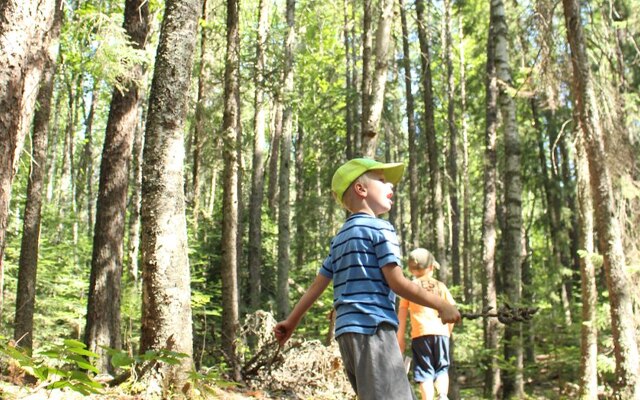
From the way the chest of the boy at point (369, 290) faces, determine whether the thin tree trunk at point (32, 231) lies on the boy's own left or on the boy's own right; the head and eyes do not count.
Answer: on the boy's own left

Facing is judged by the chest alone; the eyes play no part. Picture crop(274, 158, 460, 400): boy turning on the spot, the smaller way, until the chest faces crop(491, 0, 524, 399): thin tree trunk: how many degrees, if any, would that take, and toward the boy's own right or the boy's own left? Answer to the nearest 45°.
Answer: approximately 45° to the boy's own left

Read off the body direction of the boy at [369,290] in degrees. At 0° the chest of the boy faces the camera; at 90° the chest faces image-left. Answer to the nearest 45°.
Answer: approximately 225°

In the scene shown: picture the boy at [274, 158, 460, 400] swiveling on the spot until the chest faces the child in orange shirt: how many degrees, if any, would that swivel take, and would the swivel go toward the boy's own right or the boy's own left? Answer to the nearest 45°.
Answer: approximately 45° to the boy's own left

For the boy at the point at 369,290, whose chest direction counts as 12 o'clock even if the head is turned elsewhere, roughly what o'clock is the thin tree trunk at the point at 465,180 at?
The thin tree trunk is roughly at 11 o'clock from the boy.

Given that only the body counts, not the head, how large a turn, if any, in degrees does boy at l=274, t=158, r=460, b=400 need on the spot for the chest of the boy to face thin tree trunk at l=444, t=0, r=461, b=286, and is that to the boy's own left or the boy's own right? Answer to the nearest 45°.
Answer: approximately 45° to the boy's own left

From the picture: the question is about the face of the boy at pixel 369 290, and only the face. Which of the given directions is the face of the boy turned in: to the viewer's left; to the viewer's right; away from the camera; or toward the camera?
to the viewer's right

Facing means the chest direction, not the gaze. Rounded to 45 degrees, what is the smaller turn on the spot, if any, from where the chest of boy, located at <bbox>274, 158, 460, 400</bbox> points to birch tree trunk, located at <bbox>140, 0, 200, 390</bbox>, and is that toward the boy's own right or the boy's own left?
approximately 90° to the boy's own left

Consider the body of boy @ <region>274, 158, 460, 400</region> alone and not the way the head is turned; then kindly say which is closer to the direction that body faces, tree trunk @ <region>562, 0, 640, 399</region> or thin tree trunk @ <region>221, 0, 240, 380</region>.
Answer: the tree trunk

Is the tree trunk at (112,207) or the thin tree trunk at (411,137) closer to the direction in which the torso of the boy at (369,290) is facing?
the thin tree trunk
